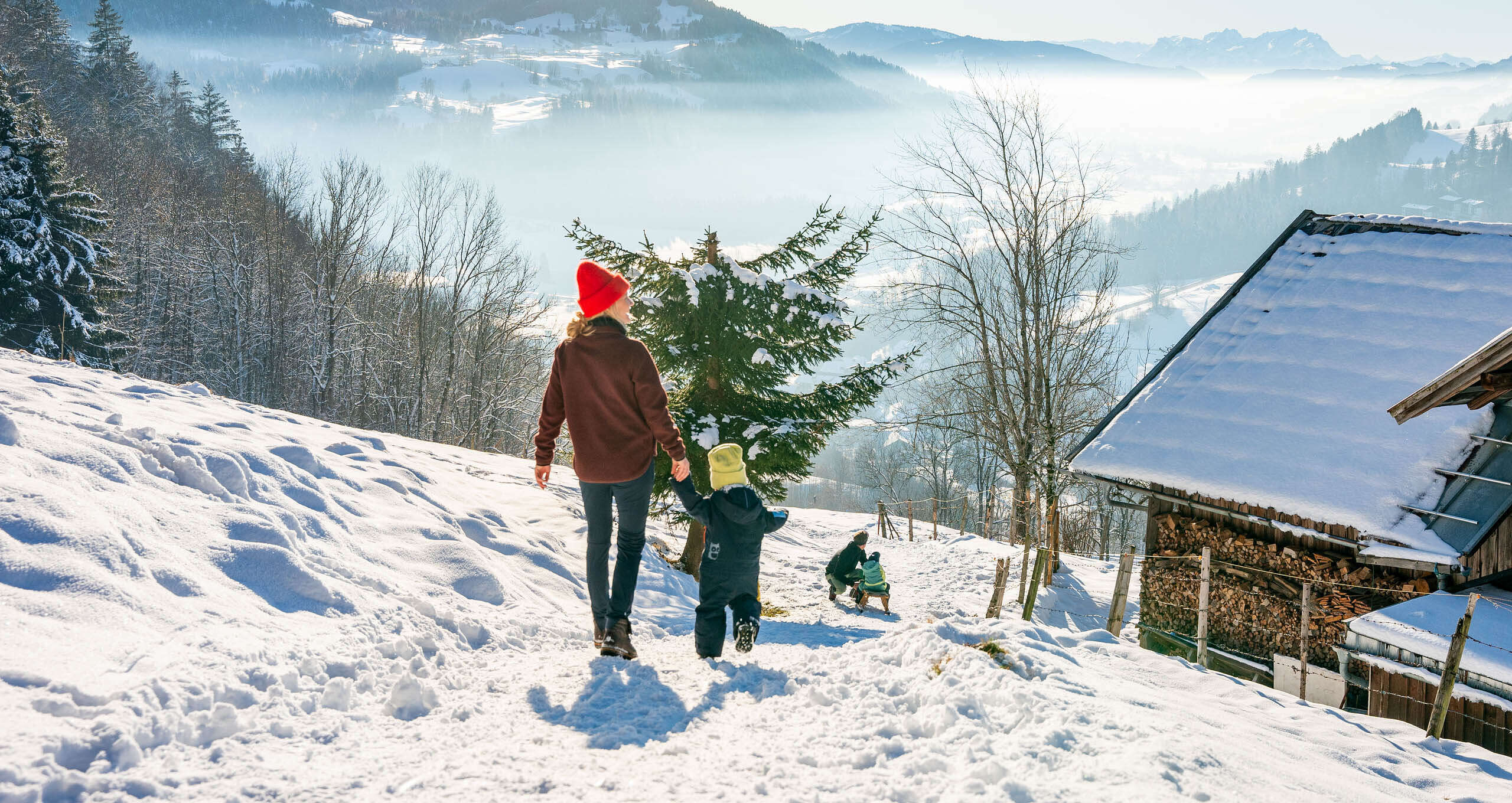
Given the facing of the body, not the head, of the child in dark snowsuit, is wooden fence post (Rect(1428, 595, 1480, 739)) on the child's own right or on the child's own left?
on the child's own right

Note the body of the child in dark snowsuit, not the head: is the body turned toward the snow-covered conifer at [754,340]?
yes

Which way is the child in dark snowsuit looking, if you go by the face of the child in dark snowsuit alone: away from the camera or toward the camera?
away from the camera

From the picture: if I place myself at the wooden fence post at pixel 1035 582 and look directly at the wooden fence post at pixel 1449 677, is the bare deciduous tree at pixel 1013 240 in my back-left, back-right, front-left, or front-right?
back-left

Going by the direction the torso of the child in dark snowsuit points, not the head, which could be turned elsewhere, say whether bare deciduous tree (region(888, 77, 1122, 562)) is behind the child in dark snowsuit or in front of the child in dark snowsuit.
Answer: in front

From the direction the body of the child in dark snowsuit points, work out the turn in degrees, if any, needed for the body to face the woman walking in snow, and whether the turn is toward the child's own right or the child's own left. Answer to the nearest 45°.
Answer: approximately 135° to the child's own left

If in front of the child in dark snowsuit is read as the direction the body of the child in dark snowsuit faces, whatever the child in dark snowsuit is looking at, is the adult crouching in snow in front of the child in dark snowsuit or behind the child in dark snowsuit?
in front

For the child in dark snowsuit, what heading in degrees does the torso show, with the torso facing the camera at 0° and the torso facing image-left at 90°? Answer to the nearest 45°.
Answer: approximately 180°

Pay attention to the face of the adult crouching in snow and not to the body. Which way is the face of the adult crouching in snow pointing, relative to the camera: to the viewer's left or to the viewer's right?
to the viewer's right

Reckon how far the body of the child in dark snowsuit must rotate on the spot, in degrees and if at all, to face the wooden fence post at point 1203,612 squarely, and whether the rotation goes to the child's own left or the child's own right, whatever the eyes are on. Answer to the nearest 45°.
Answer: approximately 45° to the child's own right
